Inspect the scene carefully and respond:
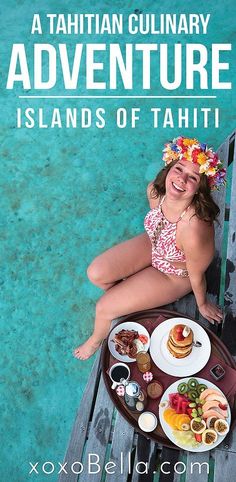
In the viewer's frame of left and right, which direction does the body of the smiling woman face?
facing the viewer and to the left of the viewer

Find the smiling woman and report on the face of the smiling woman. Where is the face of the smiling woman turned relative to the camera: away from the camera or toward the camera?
toward the camera

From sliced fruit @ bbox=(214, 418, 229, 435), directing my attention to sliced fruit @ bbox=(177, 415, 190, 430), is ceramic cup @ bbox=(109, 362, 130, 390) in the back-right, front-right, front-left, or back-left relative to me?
front-right
